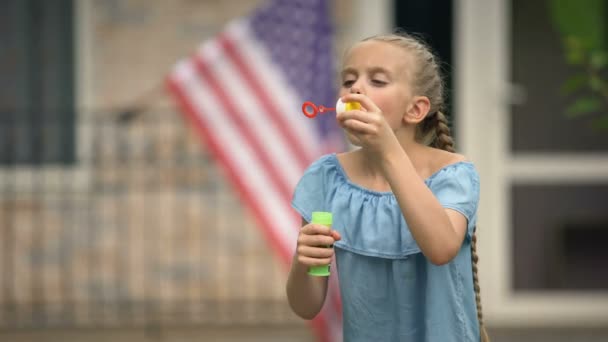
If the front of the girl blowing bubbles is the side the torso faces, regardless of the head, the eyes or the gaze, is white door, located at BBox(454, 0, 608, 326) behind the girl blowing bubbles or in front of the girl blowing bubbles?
behind

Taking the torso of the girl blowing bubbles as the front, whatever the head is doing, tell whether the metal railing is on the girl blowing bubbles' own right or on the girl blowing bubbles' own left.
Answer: on the girl blowing bubbles' own right

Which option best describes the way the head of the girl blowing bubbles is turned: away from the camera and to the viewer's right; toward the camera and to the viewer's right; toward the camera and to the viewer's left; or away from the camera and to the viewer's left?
toward the camera and to the viewer's left
